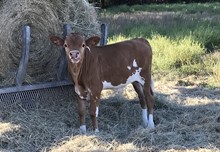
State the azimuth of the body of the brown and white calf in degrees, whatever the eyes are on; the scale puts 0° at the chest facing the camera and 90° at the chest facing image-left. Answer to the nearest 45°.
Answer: approximately 45°

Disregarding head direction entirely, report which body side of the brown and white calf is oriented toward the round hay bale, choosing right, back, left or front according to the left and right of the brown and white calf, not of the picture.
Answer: right
